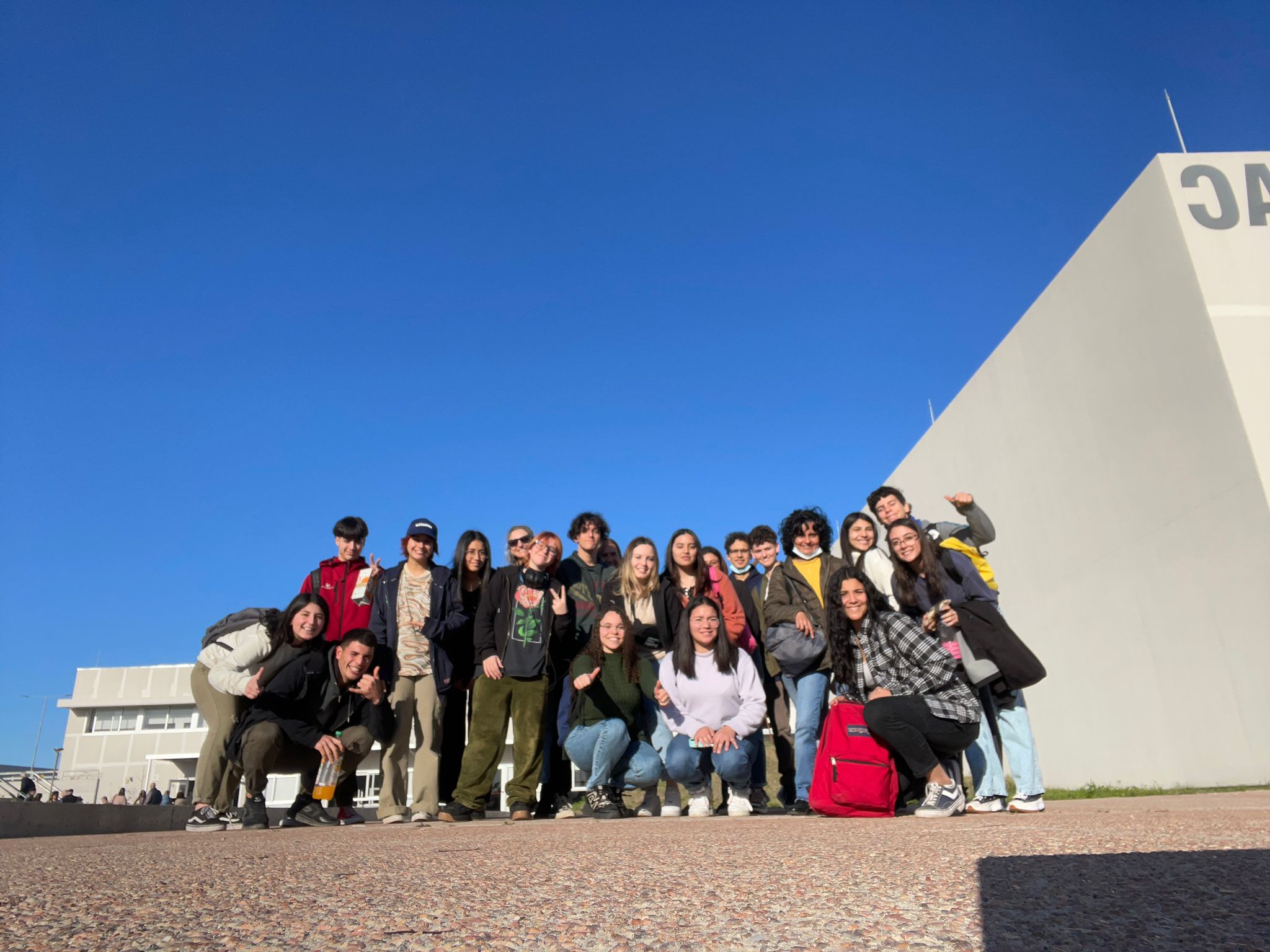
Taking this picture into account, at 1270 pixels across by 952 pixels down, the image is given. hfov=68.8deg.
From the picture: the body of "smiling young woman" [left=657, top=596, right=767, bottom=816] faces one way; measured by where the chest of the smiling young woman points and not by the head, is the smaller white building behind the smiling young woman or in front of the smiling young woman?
behind

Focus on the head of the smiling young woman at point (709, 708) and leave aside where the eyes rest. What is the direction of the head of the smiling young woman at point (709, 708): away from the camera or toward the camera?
toward the camera

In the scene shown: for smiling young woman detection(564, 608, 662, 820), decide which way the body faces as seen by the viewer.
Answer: toward the camera

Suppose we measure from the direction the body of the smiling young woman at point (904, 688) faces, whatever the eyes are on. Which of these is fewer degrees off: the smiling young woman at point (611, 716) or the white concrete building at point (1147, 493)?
the smiling young woman

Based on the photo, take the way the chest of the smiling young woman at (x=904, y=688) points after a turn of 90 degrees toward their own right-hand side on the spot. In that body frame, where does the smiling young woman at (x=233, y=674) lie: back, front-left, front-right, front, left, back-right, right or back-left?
front-left

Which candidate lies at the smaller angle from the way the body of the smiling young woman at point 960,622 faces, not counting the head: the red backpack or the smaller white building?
the red backpack

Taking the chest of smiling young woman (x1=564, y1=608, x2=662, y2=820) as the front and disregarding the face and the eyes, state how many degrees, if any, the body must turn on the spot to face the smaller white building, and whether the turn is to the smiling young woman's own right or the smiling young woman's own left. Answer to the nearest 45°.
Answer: approximately 135° to the smiling young woman's own right

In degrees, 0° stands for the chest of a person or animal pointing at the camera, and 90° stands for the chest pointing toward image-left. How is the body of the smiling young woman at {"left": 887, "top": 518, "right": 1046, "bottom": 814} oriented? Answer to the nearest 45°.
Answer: approximately 45°

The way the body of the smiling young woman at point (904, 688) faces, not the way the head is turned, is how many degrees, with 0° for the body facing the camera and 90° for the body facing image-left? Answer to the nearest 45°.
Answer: approximately 45°

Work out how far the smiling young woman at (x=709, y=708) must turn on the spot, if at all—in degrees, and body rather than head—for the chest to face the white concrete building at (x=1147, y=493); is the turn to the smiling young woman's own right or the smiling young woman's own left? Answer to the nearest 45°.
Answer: approximately 135° to the smiling young woman's own left

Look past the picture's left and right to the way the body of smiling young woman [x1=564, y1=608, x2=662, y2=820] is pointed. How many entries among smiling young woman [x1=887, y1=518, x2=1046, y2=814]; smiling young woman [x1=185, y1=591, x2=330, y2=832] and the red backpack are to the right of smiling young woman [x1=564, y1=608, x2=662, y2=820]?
1

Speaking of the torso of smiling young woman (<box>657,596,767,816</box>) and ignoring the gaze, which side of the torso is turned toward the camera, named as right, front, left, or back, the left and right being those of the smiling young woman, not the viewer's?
front

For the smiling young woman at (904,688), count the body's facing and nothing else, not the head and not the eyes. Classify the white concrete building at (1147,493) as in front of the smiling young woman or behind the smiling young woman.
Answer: behind

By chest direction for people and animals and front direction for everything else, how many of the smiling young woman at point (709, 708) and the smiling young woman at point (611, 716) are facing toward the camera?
2

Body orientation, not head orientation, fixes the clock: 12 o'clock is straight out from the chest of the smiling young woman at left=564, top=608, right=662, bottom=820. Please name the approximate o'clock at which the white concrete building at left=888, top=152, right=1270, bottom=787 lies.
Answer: The white concrete building is roughly at 8 o'clock from the smiling young woman.

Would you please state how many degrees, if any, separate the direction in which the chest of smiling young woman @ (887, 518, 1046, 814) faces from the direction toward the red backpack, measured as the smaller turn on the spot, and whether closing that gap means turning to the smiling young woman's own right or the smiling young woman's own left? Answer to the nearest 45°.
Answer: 0° — they already face it
